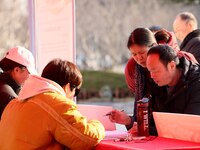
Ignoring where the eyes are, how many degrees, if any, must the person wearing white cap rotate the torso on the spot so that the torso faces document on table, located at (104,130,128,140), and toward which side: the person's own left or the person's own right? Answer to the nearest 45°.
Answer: approximately 45° to the person's own right

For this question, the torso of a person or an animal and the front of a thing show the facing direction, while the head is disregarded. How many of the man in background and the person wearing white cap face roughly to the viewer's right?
1

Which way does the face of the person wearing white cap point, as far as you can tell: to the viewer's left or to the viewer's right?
to the viewer's right

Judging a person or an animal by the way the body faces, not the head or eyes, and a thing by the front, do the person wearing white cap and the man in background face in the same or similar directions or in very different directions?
very different directions

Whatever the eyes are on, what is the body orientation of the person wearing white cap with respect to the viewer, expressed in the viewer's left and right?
facing to the right of the viewer

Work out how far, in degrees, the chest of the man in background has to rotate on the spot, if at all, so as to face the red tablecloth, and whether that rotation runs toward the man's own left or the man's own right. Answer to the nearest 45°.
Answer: approximately 90° to the man's own left

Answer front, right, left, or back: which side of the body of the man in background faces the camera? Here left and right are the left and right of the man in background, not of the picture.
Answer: left
